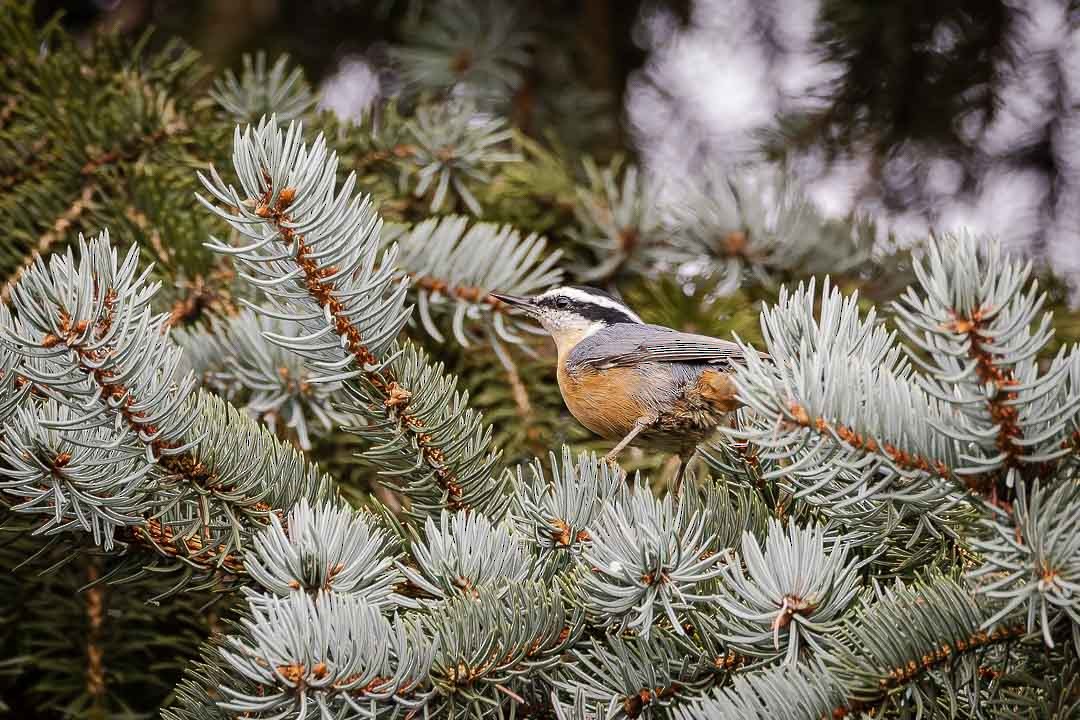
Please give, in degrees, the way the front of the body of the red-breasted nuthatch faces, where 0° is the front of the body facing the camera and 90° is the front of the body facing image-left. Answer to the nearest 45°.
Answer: approximately 90°
